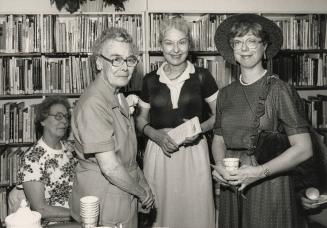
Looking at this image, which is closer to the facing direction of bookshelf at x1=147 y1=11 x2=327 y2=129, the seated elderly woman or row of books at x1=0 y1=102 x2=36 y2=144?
the seated elderly woman

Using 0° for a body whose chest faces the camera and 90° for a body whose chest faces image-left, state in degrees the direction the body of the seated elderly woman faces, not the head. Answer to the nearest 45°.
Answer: approximately 315°

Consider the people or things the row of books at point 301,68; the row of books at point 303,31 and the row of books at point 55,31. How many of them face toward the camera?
3

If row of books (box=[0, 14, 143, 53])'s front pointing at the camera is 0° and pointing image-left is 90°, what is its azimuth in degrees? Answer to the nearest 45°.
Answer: approximately 0°

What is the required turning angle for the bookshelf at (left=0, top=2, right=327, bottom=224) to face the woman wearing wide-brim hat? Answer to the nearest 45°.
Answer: approximately 45° to its left

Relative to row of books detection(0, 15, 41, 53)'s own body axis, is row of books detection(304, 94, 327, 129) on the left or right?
on its left

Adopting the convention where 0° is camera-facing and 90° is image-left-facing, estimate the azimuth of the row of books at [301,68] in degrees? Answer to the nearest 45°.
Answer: approximately 0°

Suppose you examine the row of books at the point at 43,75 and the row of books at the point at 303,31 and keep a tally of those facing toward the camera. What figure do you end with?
2

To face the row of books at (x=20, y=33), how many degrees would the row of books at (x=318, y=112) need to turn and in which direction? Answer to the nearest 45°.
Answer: approximately 45° to its right

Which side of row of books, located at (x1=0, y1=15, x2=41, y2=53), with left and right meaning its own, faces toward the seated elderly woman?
front
